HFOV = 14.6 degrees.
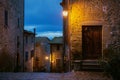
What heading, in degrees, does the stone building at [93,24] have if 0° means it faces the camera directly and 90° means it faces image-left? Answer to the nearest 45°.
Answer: approximately 0°
